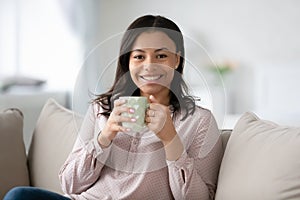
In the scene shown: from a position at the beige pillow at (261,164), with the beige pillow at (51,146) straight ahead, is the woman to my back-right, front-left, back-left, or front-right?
front-left

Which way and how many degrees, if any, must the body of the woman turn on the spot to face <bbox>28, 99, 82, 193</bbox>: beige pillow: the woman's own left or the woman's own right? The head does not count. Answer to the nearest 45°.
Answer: approximately 135° to the woman's own right

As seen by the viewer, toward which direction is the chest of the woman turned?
toward the camera

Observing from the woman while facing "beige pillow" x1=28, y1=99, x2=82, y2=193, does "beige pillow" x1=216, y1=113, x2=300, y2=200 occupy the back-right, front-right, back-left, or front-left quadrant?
back-right
